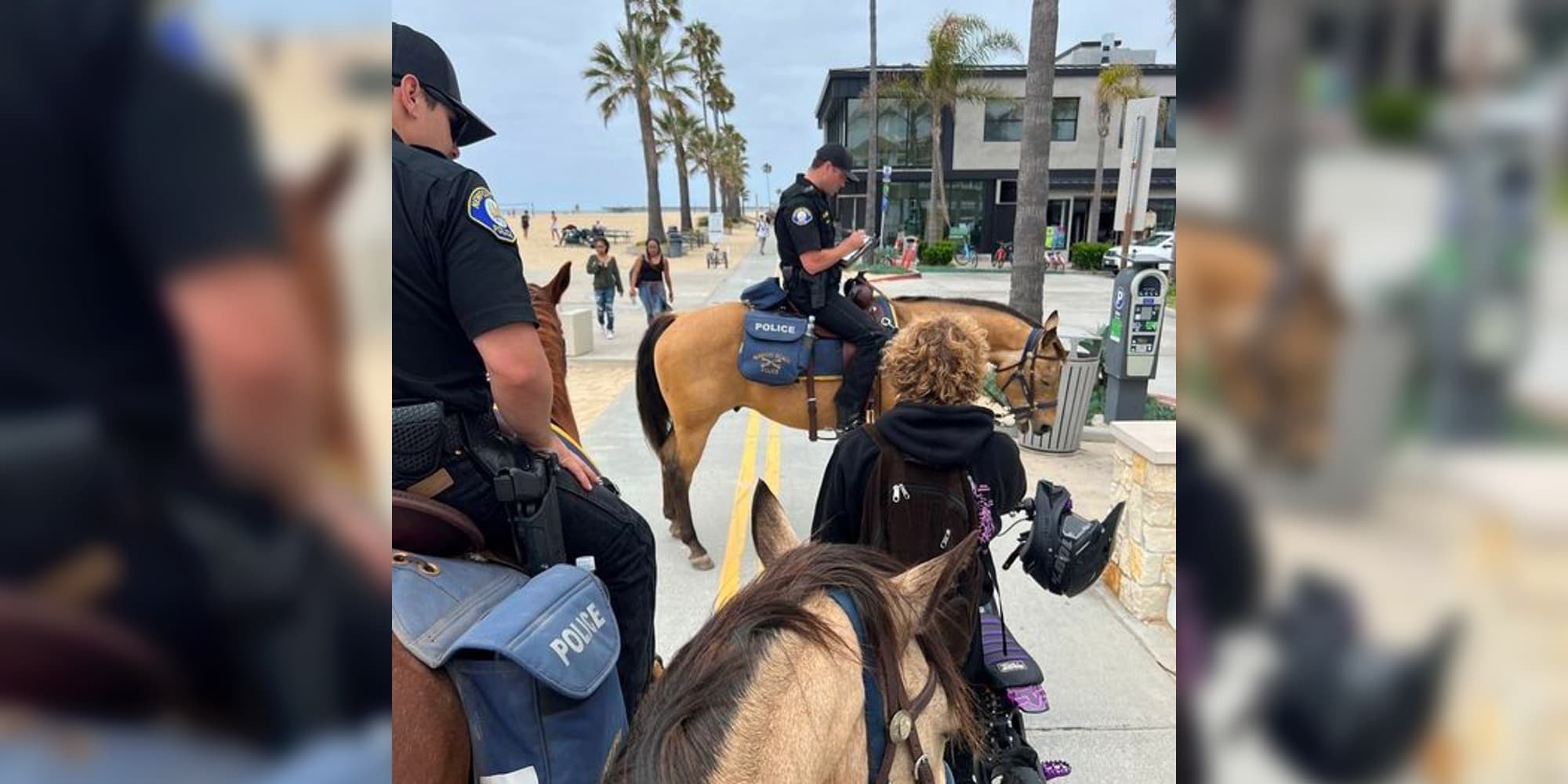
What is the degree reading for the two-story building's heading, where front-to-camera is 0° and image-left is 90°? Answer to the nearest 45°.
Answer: approximately 0°

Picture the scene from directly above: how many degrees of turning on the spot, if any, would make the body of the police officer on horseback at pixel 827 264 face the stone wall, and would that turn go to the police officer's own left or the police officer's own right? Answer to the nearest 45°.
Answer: approximately 45° to the police officer's own right

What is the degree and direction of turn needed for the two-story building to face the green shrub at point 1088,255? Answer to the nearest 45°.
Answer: approximately 45° to its left

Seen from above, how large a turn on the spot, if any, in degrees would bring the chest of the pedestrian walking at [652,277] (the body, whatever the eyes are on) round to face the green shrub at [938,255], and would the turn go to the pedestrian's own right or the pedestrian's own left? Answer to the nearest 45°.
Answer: approximately 135° to the pedestrian's own left

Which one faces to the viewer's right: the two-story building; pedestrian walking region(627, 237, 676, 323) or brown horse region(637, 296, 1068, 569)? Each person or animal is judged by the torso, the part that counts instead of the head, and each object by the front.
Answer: the brown horse

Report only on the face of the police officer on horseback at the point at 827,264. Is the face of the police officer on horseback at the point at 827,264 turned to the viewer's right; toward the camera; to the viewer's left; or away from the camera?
to the viewer's right

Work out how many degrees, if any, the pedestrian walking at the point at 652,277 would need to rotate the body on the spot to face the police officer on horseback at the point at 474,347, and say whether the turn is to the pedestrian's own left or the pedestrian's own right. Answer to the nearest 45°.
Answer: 0° — they already face them

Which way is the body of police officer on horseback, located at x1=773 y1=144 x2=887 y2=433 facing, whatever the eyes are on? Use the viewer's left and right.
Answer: facing to the right of the viewer

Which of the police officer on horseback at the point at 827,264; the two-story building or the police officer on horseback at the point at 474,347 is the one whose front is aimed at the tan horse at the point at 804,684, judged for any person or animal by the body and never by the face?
the two-story building

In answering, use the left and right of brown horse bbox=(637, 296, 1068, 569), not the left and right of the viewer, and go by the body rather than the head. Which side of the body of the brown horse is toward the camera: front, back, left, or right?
right

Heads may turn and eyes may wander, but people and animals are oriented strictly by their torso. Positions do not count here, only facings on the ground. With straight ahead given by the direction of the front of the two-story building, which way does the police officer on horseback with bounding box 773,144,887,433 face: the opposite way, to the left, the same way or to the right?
to the left

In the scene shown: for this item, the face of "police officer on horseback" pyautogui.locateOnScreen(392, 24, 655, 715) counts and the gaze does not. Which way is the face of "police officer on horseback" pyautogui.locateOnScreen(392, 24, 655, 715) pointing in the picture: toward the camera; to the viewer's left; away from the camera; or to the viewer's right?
to the viewer's right
